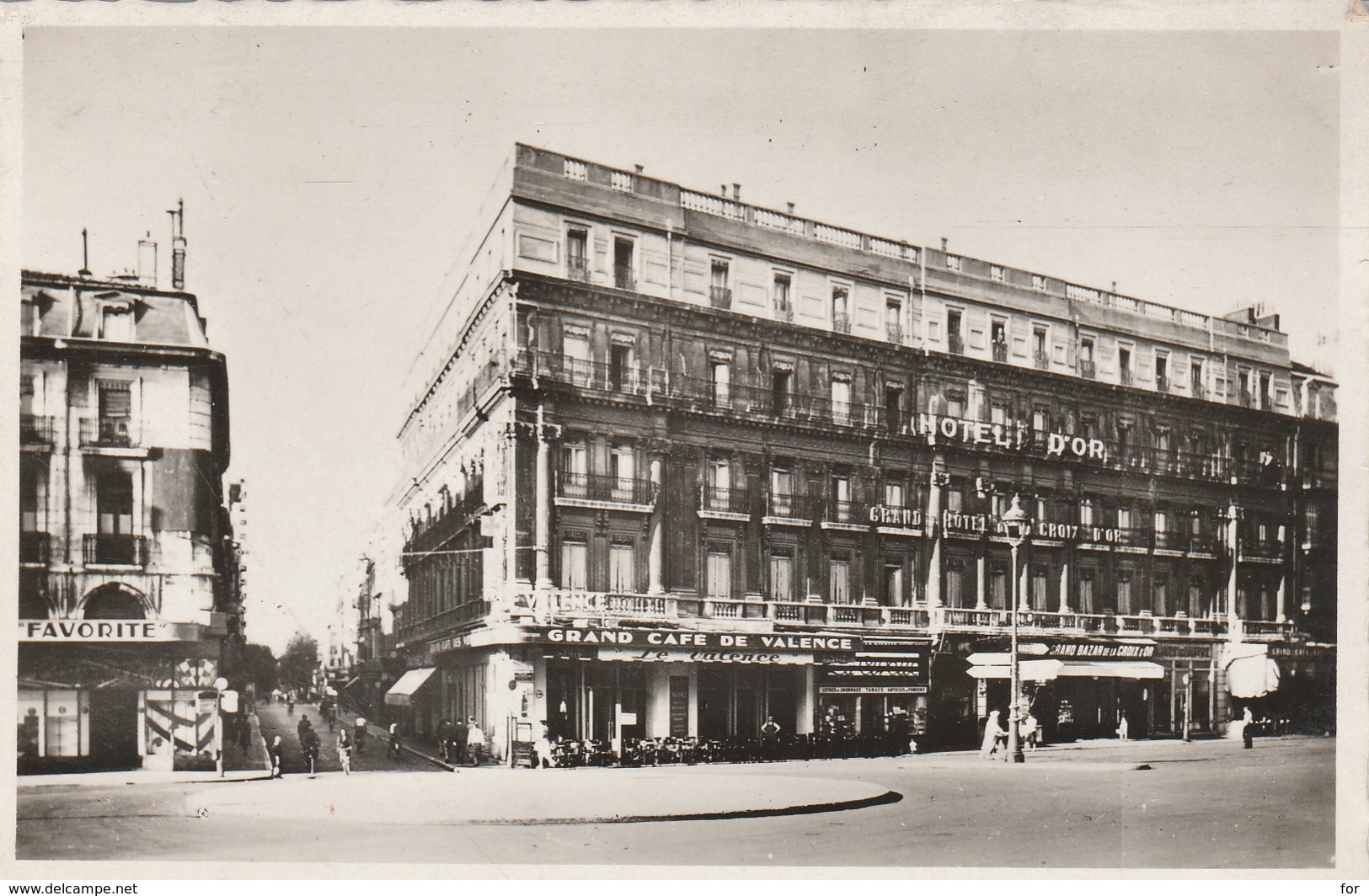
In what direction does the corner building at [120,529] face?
toward the camera
